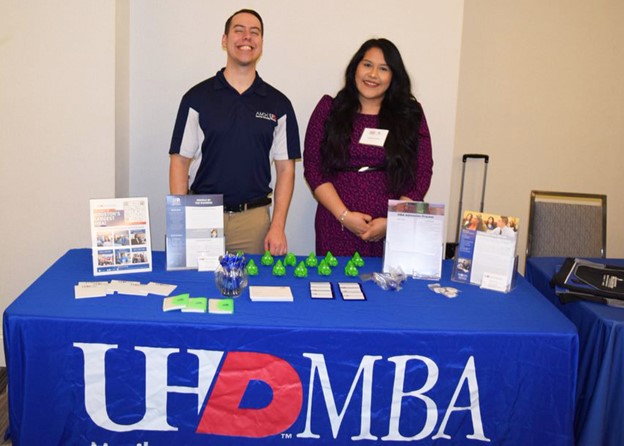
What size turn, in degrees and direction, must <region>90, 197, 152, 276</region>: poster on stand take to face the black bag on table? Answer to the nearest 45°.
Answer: approximately 90° to its left

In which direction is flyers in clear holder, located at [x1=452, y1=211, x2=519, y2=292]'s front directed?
toward the camera

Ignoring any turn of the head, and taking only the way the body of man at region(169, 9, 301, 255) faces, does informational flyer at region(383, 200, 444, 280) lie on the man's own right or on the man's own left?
on the man's own left

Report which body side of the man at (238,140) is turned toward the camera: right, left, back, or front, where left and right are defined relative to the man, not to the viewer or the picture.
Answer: front

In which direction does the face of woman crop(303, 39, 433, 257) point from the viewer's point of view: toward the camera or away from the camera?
toward the camera

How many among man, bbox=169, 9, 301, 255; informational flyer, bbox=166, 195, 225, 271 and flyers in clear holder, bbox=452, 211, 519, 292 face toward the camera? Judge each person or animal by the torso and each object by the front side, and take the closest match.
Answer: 3

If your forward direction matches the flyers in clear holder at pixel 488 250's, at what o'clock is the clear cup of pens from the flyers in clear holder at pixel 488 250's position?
The clear cup of pens is roughly at 2 o'clock from the flyers in clear holder.

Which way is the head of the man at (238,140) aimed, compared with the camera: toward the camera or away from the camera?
toward the camera

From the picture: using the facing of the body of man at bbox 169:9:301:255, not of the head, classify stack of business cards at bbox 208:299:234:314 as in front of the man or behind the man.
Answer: in front

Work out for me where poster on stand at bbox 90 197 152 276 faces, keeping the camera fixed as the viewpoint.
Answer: facing the viewer

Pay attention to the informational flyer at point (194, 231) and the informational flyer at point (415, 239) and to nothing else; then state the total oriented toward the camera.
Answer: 2
